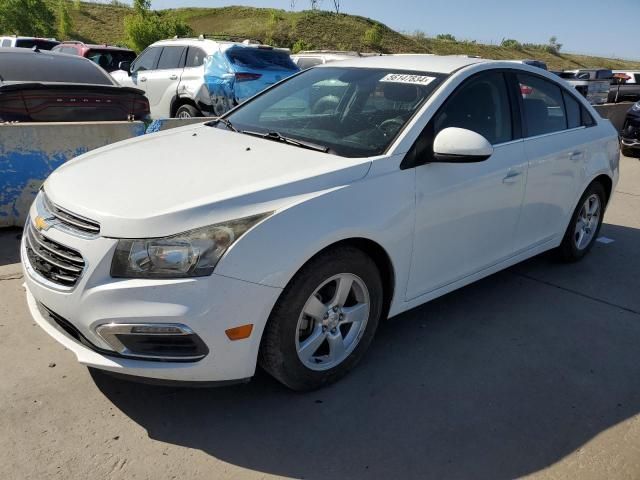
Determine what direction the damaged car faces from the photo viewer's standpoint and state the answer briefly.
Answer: facing away from the viewer and to the left of the viewer

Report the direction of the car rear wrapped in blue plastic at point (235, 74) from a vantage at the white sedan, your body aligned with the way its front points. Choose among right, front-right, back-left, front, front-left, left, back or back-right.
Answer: back-right

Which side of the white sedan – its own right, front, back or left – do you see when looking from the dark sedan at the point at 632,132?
back

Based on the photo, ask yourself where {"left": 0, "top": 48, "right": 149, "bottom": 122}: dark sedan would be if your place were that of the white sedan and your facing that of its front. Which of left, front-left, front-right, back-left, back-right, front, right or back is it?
right

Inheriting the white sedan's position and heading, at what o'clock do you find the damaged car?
The damaged car is roughly at 4 o'clock from the white sedan.

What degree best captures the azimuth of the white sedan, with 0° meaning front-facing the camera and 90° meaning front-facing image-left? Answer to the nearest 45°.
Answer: approximately 45°

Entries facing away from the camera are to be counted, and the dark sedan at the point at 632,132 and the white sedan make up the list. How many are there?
0

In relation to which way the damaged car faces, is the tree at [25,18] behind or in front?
in front

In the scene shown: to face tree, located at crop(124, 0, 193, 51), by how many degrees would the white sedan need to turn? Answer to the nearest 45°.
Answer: approximately 135° to its right

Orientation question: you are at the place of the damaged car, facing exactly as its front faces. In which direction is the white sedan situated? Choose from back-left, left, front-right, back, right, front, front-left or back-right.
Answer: back-left

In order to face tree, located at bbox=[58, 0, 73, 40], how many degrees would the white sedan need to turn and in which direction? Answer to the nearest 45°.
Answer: approximately 90° to its right
